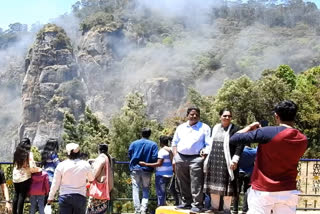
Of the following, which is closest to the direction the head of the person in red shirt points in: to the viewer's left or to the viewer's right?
to the viewer's left

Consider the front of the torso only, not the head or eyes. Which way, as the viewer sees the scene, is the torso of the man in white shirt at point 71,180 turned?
away from the camera

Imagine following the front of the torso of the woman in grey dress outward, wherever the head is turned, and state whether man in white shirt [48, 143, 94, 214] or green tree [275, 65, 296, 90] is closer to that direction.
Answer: the man in white shirt

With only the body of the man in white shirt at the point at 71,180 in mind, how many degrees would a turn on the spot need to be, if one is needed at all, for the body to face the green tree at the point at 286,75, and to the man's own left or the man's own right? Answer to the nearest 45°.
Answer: approximately 45° to the man's own right

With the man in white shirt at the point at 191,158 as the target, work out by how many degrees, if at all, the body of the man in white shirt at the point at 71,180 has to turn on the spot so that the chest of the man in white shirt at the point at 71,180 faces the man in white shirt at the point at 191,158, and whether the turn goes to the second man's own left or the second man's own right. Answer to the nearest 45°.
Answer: approximately 90° to the second man's own right

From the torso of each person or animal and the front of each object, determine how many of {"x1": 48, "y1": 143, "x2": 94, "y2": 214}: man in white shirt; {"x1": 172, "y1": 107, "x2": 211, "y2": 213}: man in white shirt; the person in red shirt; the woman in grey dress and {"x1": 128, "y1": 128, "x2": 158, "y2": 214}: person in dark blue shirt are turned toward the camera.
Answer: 2

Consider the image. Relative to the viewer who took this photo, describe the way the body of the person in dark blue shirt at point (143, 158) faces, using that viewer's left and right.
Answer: facing away from the viewer

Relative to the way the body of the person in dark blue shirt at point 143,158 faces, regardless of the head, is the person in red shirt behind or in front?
behind

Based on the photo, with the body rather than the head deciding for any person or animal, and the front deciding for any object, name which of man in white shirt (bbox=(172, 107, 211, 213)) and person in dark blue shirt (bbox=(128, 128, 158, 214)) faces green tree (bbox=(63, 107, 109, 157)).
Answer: the person in dark blue shirt

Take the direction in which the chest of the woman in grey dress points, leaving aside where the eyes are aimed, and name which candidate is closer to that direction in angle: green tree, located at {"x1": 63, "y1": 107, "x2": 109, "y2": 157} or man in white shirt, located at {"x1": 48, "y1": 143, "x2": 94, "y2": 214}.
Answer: the man in white shirt

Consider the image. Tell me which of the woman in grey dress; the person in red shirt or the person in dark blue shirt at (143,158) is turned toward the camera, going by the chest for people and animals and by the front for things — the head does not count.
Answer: the woman in grey dress

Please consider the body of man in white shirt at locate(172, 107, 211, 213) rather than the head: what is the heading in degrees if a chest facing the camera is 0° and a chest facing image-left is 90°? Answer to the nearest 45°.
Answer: approximately 0°

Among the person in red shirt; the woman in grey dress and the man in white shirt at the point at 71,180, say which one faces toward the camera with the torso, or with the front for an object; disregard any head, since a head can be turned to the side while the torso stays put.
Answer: the woman in grey dress

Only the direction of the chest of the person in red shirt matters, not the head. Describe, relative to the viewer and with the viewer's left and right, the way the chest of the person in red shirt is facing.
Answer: facing away from the viewer and to the left of the viewer
